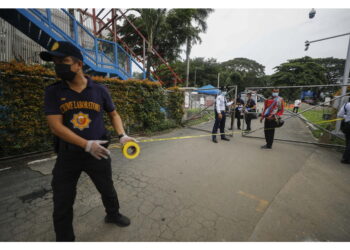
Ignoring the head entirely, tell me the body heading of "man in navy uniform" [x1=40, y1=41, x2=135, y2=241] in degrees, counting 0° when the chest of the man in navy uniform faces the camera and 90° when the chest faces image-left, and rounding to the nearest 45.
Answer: approximately 0°

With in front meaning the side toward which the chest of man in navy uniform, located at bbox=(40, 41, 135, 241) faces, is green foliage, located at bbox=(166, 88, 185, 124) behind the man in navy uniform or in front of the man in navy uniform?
behind

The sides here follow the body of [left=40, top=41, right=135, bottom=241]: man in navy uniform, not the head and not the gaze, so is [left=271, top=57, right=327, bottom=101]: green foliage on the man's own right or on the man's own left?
on the man's own left

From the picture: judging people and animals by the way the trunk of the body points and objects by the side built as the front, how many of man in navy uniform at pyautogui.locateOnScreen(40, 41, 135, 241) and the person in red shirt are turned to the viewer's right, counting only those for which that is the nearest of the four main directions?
0

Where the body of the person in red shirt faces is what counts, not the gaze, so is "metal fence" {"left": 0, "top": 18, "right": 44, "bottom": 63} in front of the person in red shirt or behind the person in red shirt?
in front

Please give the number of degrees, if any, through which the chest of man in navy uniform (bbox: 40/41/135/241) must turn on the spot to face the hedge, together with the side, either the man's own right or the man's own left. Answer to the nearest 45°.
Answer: approximately 180°

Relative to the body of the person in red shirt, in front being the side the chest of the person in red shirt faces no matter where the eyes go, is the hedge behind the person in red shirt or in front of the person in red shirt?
in front

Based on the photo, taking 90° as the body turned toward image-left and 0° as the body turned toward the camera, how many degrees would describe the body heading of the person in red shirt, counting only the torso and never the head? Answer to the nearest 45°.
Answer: approximately 45°
